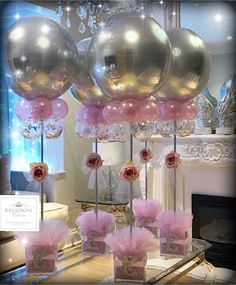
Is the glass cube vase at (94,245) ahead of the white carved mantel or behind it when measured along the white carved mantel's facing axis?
ahead

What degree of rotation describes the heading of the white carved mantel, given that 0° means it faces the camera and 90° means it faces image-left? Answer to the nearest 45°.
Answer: approximately 0°

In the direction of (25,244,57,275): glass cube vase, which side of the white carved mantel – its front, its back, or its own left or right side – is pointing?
front

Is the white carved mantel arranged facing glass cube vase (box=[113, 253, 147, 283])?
yes

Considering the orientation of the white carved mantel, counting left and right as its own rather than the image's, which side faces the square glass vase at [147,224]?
front

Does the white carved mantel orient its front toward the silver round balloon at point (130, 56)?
yes

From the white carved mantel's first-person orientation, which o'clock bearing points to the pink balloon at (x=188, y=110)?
The pink balloon is roughly at 12 o'clock from the white carved mantel.

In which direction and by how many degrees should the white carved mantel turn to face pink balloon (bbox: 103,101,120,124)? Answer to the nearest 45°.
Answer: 0° — it already faces it

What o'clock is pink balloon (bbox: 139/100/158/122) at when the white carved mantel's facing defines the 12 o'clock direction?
The pink balloon is roughly at 12 o'clock from the white carved mantel.
